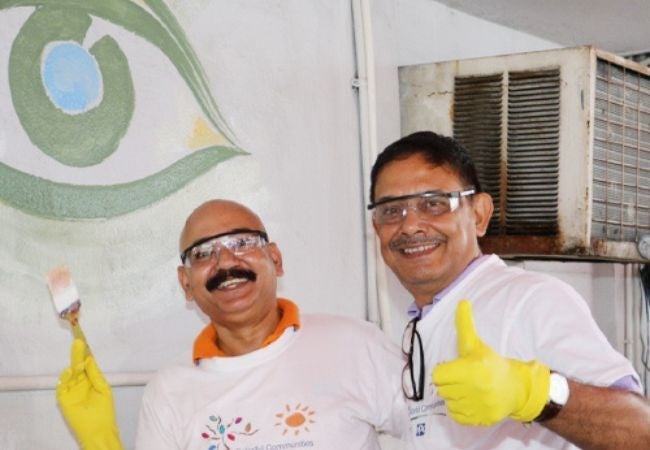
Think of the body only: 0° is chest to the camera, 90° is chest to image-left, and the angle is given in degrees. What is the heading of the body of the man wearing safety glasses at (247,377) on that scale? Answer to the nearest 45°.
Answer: approximately 0°

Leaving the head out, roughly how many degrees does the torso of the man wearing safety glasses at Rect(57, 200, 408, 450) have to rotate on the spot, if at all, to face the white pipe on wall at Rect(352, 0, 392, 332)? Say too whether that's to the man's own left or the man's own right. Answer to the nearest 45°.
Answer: approximately 135° to the man's own left

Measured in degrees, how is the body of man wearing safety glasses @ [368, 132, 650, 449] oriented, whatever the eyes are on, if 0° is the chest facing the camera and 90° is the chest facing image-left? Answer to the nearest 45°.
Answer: approximately 45°

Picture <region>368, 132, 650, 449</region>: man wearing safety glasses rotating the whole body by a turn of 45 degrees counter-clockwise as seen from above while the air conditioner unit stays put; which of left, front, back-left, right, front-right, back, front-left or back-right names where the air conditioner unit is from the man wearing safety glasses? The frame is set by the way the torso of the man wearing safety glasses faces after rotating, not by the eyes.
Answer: back

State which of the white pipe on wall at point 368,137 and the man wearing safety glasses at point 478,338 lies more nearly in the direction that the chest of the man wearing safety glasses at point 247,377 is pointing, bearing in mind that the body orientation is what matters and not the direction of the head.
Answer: the man wearing safety glasses

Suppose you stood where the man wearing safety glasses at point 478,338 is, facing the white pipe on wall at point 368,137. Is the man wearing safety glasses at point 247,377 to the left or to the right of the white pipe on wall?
left

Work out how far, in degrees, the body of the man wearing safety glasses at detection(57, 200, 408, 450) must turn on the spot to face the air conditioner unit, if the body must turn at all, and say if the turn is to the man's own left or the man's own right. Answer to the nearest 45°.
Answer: approximately 135° to the man's own left
